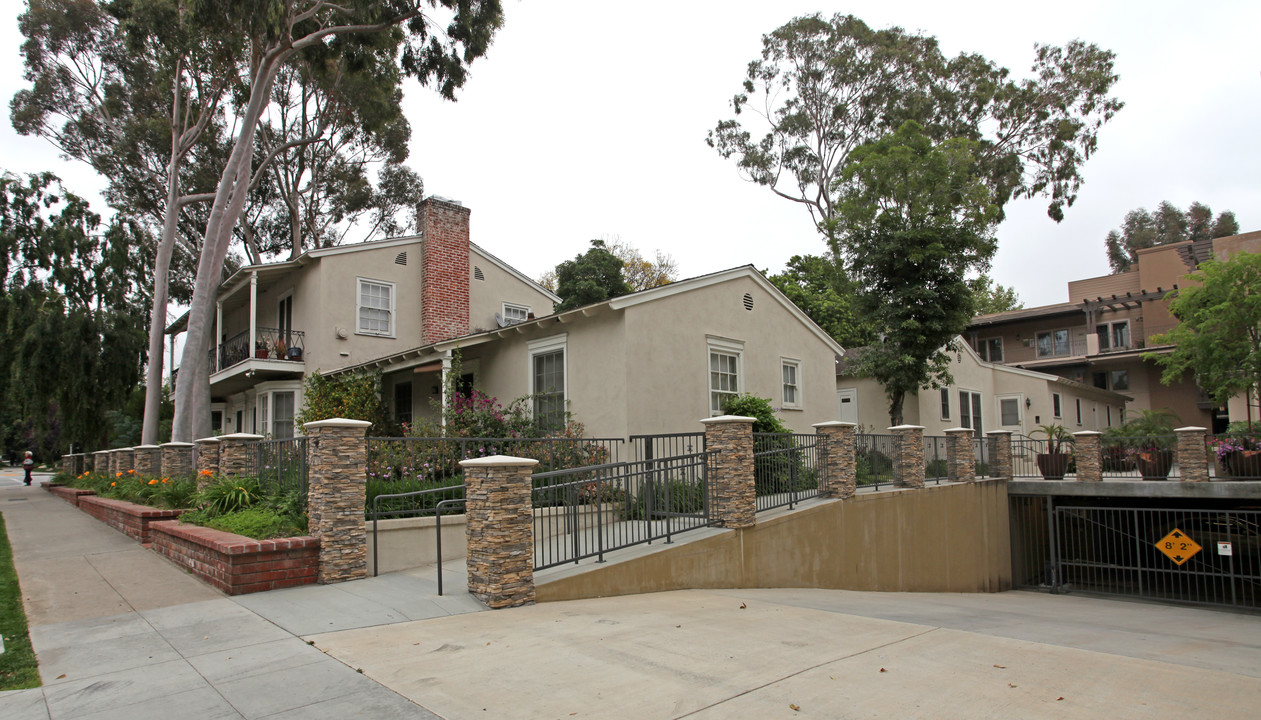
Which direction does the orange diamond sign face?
toward the camera

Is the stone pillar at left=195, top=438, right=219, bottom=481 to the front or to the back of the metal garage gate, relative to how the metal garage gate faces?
to the front

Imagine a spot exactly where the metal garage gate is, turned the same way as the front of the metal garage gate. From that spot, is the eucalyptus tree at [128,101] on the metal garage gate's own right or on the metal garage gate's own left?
on the metal garage gate's own right

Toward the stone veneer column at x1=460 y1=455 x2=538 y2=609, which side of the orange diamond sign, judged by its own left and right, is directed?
front

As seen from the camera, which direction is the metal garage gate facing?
toward the camera

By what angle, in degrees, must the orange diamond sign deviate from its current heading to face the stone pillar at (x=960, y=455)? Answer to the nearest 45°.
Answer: approximately 45° to its right

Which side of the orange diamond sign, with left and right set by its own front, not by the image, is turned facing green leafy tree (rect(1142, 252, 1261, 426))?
back

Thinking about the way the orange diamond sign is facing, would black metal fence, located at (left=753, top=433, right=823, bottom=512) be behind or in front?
in front

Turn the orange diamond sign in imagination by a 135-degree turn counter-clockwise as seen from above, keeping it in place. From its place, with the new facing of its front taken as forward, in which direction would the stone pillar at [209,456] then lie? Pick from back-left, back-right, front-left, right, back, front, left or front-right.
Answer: back

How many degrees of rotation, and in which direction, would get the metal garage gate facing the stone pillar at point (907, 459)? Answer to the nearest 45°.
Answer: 0° — it already faces it

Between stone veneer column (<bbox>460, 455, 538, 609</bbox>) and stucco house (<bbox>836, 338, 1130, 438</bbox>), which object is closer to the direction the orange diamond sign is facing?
the stone veneer column

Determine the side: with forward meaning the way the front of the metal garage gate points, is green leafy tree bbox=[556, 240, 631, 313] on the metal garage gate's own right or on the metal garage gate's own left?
on the metal garage gate's own right

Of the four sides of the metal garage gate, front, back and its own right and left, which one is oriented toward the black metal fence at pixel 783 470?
front

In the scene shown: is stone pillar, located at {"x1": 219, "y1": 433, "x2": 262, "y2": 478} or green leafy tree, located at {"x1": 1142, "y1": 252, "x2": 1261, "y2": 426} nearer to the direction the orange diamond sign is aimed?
the stone pillar

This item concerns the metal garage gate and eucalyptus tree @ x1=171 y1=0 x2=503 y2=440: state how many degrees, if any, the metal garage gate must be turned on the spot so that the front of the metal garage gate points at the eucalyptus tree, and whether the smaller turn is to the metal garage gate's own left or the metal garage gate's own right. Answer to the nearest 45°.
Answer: approximately 45° to the metal garage gate's own right
